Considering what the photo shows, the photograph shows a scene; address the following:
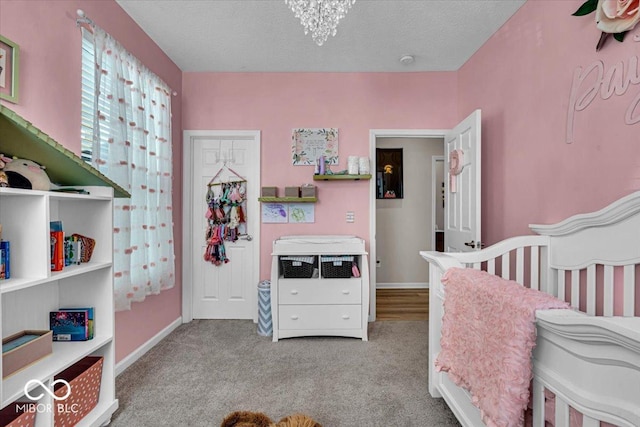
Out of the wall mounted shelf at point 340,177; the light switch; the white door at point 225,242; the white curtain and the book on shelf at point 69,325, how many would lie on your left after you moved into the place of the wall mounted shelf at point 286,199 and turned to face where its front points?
2

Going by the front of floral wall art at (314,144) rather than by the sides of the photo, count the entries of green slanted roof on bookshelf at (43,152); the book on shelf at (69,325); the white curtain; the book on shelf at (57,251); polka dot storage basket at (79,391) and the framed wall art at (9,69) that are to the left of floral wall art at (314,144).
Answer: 0

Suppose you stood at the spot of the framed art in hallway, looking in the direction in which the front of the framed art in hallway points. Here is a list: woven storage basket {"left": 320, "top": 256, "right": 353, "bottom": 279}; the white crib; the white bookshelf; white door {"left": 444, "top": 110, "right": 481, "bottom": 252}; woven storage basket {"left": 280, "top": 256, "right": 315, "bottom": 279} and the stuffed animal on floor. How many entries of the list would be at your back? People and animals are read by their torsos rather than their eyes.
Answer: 0

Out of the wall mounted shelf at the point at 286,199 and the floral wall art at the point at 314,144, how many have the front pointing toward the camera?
2

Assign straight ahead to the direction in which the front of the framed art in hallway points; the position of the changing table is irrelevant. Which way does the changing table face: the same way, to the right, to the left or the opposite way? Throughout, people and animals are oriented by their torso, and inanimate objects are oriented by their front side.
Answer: the same way

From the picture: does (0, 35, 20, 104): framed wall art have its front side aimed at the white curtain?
no

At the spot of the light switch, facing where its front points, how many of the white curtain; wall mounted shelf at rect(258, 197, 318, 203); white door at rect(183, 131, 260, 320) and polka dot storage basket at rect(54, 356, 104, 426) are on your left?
0

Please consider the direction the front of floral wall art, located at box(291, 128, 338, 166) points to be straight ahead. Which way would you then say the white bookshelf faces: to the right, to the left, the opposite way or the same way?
to the left

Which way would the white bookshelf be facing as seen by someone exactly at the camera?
facing the viewer and to the right of the viewer

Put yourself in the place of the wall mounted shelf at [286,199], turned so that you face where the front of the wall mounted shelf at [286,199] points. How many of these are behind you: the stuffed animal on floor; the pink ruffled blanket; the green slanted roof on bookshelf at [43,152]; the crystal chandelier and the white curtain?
0

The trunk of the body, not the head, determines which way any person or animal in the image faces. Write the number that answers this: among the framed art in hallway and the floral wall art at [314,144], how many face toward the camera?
2

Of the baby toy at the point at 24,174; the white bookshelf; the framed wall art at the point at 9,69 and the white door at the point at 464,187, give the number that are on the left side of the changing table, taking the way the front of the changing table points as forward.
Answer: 1

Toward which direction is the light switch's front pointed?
toward the camera

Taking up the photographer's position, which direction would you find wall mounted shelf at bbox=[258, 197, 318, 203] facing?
facing the viewer

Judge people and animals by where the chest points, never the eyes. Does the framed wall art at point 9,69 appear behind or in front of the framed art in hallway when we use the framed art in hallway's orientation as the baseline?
in front

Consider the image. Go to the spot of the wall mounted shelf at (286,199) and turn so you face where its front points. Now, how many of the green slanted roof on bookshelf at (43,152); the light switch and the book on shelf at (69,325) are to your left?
1

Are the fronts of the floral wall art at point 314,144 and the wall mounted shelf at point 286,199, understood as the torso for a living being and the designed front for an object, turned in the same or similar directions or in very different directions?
same or similar directions

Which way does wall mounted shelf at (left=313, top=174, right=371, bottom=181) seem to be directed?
toward the camera

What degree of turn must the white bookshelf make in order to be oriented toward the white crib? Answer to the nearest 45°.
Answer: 0° — it already faces it

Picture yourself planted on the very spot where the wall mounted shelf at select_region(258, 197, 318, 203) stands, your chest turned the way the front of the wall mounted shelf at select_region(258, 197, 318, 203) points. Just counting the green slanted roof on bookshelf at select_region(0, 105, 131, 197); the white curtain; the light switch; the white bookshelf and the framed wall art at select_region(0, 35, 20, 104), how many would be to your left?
1

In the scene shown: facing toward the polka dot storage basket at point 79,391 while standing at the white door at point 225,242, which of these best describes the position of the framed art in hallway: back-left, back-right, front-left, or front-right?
back-left
